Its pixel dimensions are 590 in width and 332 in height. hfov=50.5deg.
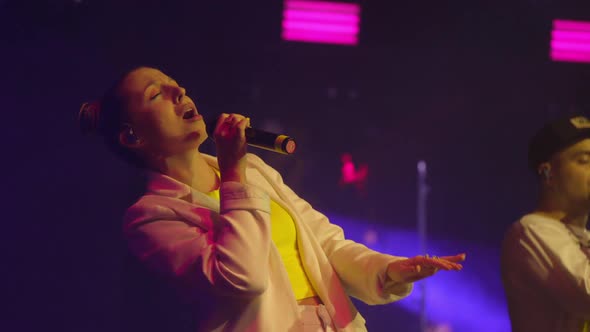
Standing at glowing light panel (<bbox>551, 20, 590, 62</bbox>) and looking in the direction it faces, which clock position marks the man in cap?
The man in cap is roughly at 12 o'clock from the glowing light panel.

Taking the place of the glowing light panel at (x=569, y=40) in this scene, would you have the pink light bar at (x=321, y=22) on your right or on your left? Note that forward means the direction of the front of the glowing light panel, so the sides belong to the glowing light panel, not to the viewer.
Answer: on your right

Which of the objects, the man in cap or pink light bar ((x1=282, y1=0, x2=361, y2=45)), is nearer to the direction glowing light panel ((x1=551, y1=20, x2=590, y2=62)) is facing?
the man in cap

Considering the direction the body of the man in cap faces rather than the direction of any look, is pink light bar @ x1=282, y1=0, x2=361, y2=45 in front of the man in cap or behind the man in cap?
behind

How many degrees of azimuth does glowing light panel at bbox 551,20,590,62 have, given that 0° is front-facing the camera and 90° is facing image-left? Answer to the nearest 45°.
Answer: approximately 0°

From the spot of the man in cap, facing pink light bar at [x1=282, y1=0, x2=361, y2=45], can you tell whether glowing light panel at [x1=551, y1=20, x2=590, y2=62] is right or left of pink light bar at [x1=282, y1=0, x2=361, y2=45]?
right
